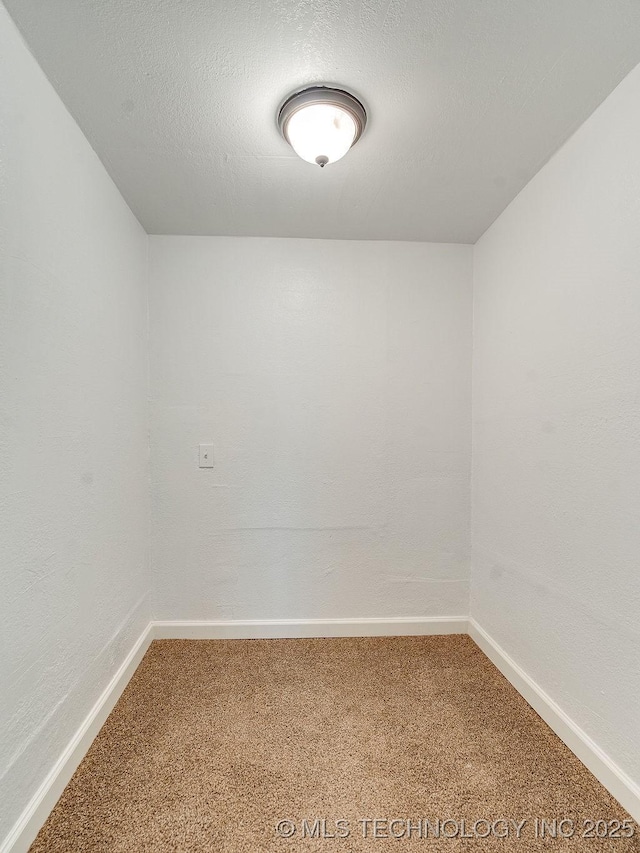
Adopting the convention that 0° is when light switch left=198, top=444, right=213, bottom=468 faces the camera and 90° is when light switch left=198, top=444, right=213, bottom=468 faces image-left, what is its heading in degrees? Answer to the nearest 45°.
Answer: approximately 0°
